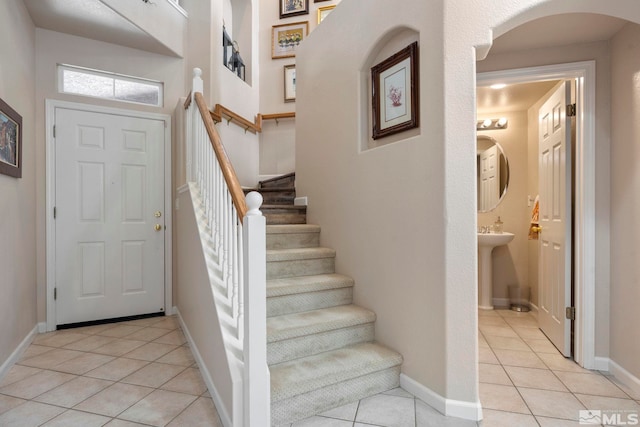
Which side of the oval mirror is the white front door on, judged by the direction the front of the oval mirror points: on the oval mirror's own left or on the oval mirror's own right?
on the oval mirror's own right

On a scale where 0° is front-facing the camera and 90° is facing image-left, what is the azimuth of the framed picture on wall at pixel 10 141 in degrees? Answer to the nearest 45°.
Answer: approximately 270°

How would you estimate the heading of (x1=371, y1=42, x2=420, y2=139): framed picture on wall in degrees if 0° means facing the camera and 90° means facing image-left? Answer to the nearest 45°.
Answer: approximately 45°

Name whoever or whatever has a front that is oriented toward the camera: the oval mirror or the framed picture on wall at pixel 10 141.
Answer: the oval mirror

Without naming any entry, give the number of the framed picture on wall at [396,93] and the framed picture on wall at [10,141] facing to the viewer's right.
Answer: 1

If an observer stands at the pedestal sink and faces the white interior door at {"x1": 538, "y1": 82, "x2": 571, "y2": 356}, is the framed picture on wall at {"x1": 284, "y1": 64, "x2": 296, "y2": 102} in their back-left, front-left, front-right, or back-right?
back-right

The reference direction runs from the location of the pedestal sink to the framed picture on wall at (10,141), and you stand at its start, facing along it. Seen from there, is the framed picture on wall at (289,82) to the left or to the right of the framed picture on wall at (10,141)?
right

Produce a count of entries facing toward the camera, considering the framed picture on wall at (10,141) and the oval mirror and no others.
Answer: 1

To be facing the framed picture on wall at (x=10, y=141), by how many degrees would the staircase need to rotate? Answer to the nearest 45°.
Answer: approximately 135° to its right

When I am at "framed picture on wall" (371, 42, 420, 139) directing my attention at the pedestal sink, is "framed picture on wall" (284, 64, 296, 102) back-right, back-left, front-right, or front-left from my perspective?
front-left

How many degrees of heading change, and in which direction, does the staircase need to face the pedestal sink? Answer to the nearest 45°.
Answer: approximately 90° to its left

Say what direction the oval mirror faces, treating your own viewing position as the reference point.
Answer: facing the viewer

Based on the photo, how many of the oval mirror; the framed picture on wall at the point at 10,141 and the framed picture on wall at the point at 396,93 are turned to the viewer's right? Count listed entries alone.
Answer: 1
